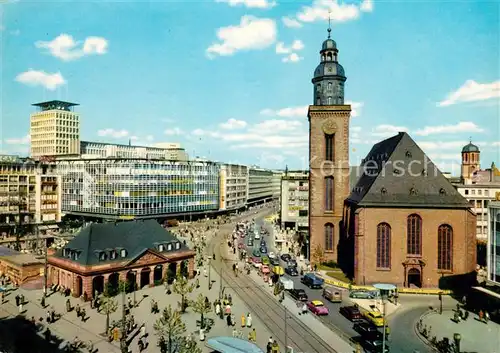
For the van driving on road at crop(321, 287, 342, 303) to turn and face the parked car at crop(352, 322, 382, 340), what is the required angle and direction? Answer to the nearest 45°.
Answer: approximately 135° to its left

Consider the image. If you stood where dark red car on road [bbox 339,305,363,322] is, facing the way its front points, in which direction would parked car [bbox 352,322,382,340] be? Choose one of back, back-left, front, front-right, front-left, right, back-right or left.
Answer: back-left

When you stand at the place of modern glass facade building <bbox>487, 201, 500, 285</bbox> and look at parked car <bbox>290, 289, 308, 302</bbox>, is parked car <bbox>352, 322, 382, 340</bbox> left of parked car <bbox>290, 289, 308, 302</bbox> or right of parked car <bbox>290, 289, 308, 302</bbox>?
left
